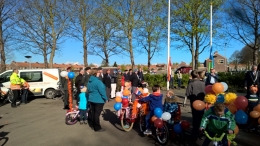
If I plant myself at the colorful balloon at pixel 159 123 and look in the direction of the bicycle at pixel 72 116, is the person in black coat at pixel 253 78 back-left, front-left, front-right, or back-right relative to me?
back-right

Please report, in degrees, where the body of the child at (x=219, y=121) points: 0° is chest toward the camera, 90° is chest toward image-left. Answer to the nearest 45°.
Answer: approximately 0°

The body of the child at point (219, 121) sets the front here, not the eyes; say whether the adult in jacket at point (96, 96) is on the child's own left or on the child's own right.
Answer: on the child's own right
